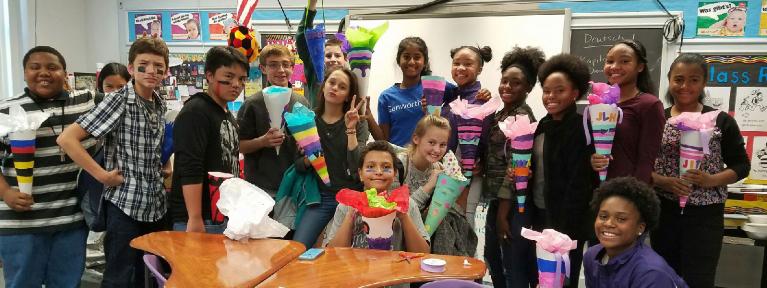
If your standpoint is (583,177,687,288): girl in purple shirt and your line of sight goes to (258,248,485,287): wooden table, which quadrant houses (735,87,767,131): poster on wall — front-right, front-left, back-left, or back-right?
back-right

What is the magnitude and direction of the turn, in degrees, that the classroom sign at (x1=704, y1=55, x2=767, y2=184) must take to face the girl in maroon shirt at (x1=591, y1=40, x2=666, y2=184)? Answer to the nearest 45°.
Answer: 0° — it already faces them

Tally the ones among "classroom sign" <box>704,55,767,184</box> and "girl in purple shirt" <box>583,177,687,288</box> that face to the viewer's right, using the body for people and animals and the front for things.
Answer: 0

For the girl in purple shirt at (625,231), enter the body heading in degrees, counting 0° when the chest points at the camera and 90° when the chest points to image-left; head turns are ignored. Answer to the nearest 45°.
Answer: approximately 45°

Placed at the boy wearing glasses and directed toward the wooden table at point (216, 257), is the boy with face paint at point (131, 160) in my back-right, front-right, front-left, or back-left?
front-right

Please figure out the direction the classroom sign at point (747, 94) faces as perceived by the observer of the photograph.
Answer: facing the viewer

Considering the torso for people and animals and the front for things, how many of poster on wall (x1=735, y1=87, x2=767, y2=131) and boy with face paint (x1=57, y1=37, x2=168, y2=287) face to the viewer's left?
0

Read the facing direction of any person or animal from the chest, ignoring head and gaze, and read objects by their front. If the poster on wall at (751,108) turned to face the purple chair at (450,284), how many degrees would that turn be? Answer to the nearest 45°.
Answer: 0° — it already faces it

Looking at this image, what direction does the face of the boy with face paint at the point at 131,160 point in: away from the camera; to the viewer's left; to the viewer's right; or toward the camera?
toward the camera

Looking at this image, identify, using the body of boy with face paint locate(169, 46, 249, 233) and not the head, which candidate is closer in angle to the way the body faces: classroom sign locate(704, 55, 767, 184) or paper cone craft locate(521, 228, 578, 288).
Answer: the paper cone craft

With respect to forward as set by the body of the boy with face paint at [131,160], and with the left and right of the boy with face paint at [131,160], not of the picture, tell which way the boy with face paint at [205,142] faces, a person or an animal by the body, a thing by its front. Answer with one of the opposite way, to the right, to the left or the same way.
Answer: the same way

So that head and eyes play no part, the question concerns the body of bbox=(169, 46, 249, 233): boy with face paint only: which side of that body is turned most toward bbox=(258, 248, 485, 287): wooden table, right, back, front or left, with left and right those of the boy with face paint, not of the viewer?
front
